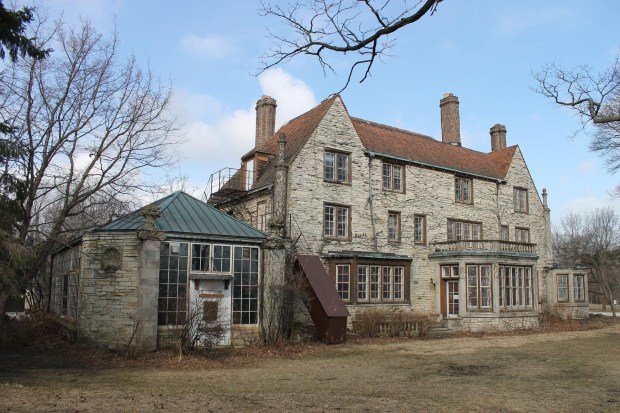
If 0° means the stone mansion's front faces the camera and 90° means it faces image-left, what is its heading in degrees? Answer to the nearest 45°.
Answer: approximately 315°
